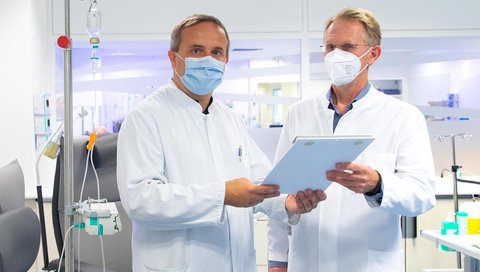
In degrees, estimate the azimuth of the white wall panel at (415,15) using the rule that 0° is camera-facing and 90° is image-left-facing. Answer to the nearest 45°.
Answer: approximately 0°

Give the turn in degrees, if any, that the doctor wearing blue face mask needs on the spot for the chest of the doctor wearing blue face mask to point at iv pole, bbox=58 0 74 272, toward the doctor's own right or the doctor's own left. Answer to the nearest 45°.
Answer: approximately 135° to the doctor's own right

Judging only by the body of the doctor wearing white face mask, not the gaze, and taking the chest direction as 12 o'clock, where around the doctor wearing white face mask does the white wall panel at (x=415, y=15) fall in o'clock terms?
The white wall panel is roughly at 5 o'clock from the doctor wearing white face mask.

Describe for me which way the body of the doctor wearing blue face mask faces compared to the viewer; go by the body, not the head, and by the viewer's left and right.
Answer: facing the viewer and to the right of the viewer

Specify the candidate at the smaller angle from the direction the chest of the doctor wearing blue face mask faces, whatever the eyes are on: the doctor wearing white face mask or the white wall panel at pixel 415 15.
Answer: the doctor wearing white face mask

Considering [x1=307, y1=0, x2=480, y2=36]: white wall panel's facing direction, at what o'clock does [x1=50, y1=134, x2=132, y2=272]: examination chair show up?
The examination chair is roughly at 1 o'clock from the white wall panel.

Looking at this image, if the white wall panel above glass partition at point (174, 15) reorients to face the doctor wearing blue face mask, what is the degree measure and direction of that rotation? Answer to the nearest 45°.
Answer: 0° — it already faces them
